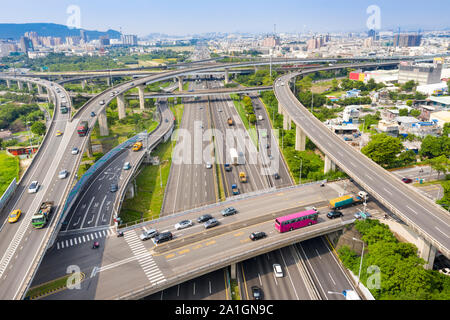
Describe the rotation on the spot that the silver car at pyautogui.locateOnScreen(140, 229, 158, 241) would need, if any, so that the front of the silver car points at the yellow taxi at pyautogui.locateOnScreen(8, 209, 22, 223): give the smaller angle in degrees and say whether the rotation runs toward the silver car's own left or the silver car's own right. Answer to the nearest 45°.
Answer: approximately 45° to the silver car's own right

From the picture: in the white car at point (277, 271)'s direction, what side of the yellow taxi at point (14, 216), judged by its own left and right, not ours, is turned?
left

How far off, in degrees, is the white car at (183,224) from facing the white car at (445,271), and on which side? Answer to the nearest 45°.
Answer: approximately 135° to its left

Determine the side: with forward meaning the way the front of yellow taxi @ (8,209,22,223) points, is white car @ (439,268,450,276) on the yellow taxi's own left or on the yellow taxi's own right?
on the yellow taxi's own left

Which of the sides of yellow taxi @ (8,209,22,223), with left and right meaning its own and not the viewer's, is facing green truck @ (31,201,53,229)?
left

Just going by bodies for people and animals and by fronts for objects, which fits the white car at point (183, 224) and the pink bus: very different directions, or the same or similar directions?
very different directions

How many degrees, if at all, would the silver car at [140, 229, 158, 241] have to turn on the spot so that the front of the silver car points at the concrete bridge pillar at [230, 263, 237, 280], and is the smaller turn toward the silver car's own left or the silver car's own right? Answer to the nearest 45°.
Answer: approximately 90° to the silver car's own left

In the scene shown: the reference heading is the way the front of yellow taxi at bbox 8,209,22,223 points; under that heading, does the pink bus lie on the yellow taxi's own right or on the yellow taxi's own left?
on the yellow taxi's own left
